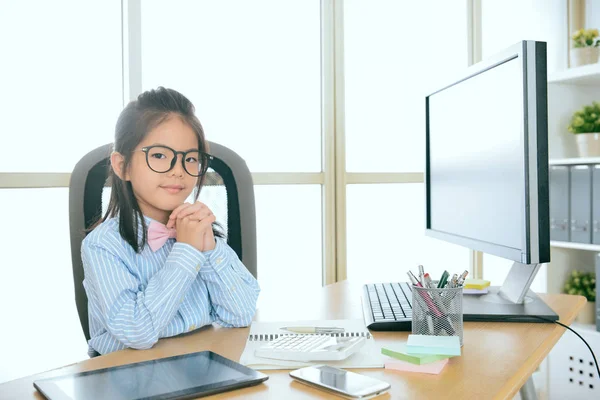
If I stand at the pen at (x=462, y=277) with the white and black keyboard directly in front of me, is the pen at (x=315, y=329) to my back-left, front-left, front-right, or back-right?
front-left

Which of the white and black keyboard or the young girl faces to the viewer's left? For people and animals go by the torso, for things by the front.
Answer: the white and black keyboard

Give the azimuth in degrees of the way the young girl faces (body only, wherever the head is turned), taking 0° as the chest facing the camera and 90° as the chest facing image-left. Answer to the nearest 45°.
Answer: approximately 315°

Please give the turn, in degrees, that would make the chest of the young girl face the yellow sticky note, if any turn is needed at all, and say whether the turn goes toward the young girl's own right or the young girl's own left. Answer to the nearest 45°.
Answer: approximately 45° to the young girl's own left

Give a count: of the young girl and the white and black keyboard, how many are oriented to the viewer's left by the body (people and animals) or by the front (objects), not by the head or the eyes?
1

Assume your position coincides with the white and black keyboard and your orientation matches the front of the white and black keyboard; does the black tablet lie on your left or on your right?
on your left

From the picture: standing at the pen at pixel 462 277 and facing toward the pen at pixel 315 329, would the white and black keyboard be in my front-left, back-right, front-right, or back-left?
front-right

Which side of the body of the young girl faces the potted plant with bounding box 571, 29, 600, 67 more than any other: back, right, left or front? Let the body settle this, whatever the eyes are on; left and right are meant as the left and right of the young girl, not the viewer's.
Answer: left

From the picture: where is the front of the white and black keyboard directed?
to the viewer's left
